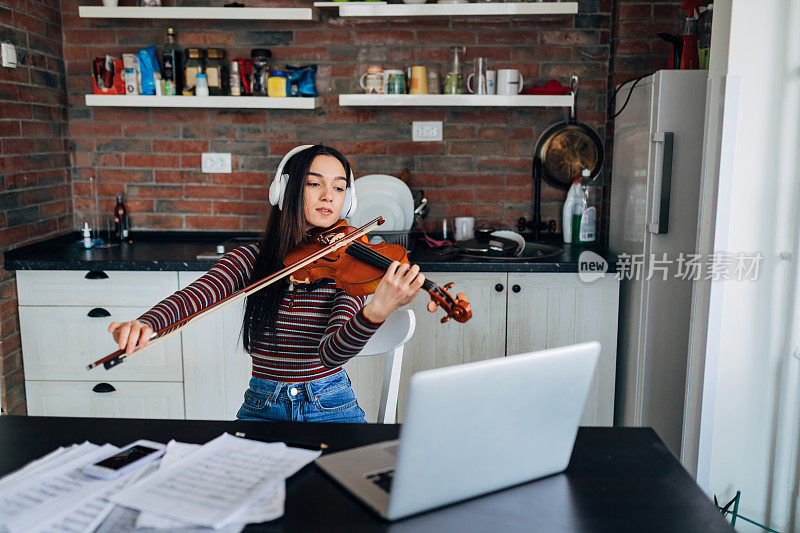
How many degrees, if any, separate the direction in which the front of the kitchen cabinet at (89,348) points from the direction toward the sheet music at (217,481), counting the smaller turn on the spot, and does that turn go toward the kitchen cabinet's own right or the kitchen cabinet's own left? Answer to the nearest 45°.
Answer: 0° — it already faces it

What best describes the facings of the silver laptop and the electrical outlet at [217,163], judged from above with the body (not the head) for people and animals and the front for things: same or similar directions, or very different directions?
very different directions

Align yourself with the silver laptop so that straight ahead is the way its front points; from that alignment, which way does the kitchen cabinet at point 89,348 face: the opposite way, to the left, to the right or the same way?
the opposite way

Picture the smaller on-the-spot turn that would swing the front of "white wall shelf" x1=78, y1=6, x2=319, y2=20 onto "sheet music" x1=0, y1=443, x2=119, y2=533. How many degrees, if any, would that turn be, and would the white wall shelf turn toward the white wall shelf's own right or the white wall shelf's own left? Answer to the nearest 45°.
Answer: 0° — it already faces it

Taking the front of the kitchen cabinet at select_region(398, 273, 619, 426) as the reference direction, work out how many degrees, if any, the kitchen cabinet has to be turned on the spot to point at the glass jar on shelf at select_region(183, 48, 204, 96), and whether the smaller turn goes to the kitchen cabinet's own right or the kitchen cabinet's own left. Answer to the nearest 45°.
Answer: approximately 90° to the kitchen cabinet's own right

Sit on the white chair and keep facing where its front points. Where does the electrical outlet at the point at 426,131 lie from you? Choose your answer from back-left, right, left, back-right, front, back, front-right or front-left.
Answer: back-right

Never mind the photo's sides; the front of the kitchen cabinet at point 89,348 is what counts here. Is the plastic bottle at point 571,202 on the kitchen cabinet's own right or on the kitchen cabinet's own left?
on the kitchen cabinet's own left

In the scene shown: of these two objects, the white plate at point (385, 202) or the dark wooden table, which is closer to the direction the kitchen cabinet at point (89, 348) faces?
the dark wooden table

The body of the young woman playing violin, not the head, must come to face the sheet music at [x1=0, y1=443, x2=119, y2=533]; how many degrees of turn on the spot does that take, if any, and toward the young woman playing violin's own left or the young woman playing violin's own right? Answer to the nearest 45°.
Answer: approximately 45° to the young woman playing violin's own right

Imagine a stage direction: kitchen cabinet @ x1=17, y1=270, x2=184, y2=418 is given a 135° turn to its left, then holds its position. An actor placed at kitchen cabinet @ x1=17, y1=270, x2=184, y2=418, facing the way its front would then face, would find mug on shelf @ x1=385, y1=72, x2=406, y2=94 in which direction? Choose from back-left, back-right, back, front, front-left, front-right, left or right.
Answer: front-right
